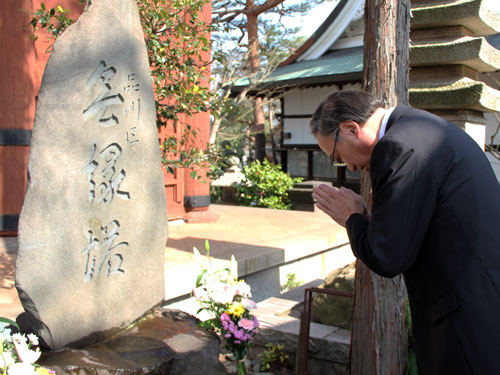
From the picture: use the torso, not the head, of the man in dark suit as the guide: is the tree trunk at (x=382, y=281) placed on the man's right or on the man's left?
on the man's right

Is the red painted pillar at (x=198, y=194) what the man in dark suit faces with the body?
no

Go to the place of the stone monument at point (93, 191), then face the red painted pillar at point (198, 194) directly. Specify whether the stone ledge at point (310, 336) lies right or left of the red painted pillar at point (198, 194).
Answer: right

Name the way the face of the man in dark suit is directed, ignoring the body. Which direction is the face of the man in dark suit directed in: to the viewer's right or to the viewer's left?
to the viewer's left

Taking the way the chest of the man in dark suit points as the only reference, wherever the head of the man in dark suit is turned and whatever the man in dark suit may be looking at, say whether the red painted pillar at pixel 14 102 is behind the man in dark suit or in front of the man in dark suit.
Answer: in front

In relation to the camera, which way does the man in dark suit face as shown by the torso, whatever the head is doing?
to the viewer's left

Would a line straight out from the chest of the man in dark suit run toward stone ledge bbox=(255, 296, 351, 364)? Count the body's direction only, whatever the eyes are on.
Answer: no

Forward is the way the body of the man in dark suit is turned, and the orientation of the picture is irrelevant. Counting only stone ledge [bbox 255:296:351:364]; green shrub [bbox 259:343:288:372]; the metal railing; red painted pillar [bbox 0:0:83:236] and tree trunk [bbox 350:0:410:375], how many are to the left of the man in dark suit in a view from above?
0

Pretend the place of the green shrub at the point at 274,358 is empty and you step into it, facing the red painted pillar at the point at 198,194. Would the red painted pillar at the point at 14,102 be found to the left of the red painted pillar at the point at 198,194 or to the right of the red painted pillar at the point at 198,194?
left

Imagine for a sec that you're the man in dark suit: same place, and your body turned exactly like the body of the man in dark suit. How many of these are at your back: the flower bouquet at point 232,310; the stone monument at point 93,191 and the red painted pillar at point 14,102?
0

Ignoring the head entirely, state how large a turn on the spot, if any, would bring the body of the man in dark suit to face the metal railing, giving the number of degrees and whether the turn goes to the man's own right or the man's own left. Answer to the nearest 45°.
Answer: approximately 45° to the man's own right
